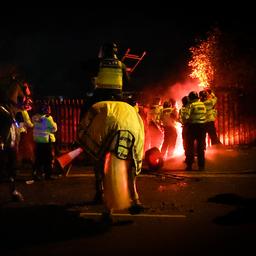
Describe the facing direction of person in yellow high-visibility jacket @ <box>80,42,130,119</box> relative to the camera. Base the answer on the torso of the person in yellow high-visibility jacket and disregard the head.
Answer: away from the camera
